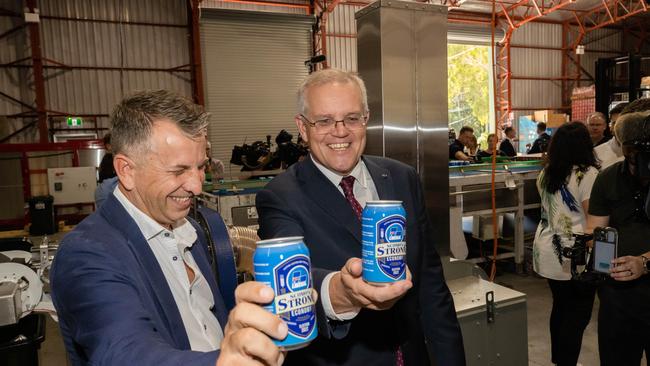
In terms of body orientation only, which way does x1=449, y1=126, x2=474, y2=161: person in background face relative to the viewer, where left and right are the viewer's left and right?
facing to the right of the viewer

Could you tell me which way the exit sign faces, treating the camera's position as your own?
facing the viewer

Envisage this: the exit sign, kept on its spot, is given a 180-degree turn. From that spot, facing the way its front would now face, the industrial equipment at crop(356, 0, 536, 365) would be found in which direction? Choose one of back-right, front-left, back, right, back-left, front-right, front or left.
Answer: back

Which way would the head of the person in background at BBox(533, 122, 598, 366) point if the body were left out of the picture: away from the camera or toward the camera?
away from the camera

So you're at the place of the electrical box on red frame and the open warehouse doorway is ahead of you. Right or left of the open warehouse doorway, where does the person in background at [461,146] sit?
right

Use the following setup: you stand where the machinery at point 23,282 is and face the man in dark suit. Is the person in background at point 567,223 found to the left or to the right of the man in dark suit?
left

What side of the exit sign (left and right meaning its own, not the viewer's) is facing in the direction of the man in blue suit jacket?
front

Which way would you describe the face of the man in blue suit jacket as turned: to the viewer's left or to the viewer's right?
to the viewer's right

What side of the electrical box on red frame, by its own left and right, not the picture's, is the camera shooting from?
front

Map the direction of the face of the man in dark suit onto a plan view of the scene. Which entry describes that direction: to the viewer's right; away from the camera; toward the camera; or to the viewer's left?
toward the camera

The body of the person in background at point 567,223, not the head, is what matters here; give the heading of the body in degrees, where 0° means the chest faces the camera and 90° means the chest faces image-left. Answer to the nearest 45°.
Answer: approximately 225°

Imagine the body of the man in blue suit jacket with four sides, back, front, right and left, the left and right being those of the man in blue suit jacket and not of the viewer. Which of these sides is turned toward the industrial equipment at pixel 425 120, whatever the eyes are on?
left
